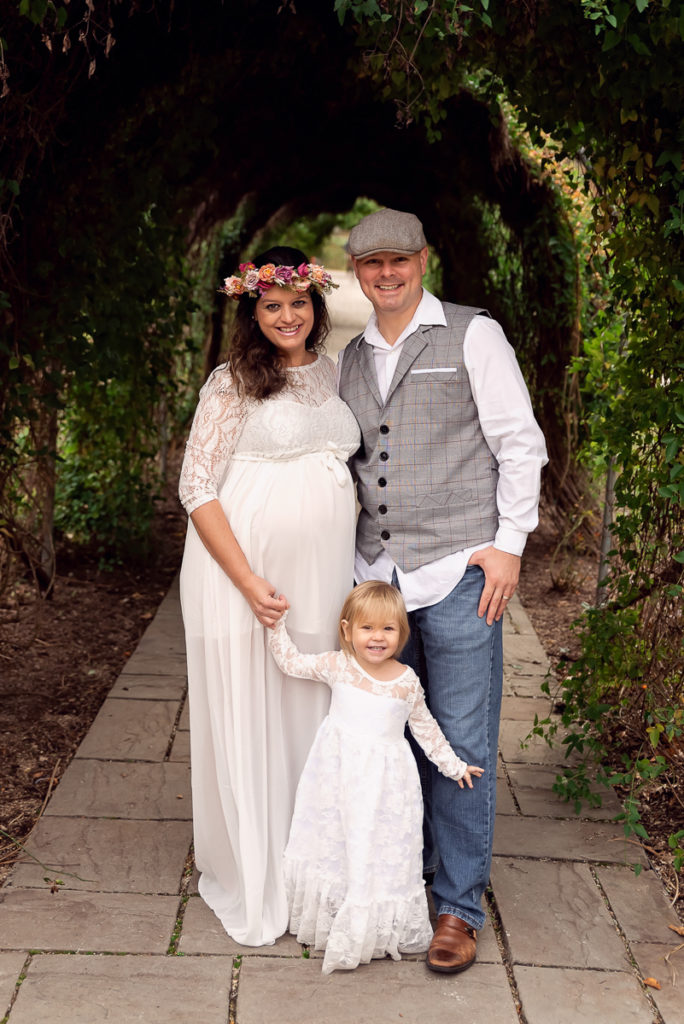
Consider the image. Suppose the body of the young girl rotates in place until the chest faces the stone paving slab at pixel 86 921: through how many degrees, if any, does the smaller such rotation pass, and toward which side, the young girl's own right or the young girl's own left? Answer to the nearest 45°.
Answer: approximately 90° to the young girl's own right

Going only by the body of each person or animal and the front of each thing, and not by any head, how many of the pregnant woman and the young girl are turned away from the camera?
0

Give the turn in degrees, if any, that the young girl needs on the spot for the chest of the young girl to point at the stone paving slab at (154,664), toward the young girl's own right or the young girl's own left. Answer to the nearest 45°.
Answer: approximately 135° to the young girl's own right

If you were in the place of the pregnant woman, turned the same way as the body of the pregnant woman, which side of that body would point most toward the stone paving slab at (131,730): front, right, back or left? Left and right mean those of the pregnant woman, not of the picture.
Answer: back

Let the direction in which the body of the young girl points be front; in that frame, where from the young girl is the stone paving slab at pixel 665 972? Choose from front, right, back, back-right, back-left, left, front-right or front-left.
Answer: left

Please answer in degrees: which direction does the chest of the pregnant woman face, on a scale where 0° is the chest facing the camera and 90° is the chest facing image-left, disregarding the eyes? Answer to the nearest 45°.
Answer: approximately 315°

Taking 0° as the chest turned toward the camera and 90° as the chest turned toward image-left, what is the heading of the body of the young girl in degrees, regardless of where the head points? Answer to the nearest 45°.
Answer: approximately 0°

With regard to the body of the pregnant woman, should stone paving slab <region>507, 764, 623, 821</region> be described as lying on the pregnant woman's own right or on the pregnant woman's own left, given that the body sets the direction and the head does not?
on the pregnant woman's own left
